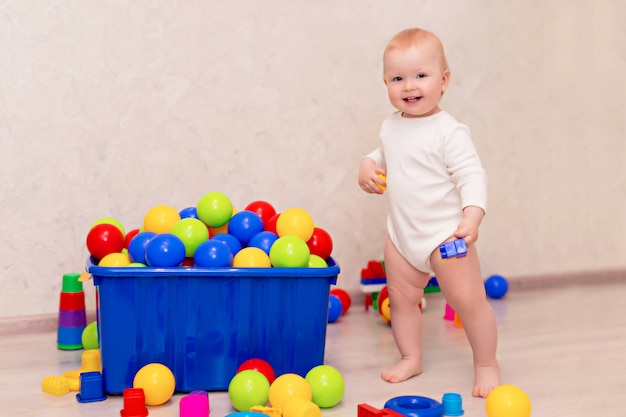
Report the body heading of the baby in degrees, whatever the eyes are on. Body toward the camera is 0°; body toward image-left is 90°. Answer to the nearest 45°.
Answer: approximately 45°

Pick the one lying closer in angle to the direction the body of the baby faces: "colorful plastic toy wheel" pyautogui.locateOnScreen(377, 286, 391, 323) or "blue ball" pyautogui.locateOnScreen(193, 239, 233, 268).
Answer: the blue ball

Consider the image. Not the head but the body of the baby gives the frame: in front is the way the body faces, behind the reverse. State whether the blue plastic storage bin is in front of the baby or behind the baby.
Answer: in front

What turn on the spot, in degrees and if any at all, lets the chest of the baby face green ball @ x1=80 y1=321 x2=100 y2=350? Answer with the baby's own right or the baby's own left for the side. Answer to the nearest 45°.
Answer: approximately 45° to the baby's own right

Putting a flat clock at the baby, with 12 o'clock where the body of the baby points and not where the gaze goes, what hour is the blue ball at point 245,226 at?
The blue ball is roughly at 2 o'clock from the baby.

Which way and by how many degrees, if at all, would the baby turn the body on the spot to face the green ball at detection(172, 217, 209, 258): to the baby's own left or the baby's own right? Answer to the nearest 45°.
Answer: approximately 45° to the baby's own right

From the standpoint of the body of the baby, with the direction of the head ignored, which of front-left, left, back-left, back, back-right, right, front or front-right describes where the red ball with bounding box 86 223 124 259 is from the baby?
front-right

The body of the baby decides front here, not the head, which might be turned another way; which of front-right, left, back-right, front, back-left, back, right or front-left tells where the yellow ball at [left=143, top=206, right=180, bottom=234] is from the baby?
front-right

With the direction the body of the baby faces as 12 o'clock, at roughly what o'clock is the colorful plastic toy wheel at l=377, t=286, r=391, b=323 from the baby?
The colorful plastic toy wheel is roughly at 4 o'clock from the baby.
